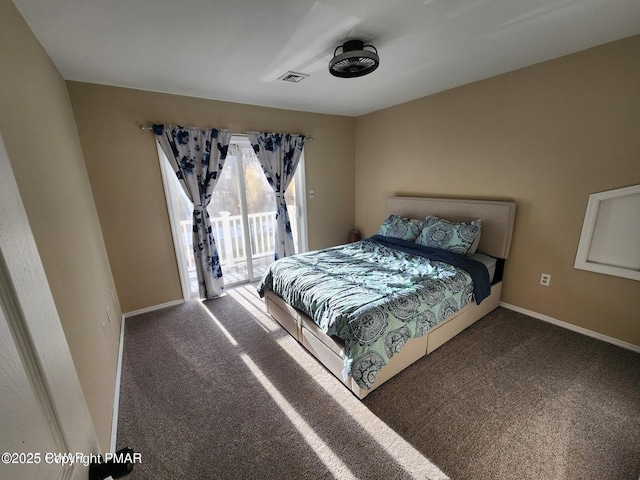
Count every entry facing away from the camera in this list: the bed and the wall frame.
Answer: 0

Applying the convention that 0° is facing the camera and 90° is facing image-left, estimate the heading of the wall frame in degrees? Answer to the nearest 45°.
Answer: approximately 45°

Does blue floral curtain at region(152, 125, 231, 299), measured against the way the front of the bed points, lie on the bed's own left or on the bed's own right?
on the bed's own right

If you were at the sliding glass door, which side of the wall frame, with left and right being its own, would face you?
right

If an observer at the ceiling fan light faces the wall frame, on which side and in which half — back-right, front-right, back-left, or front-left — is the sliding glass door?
back-left

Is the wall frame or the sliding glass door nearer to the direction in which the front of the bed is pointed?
the sliding glass door

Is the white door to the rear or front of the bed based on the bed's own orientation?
to the front

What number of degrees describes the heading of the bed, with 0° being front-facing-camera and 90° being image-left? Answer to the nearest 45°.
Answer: approximately 45°
